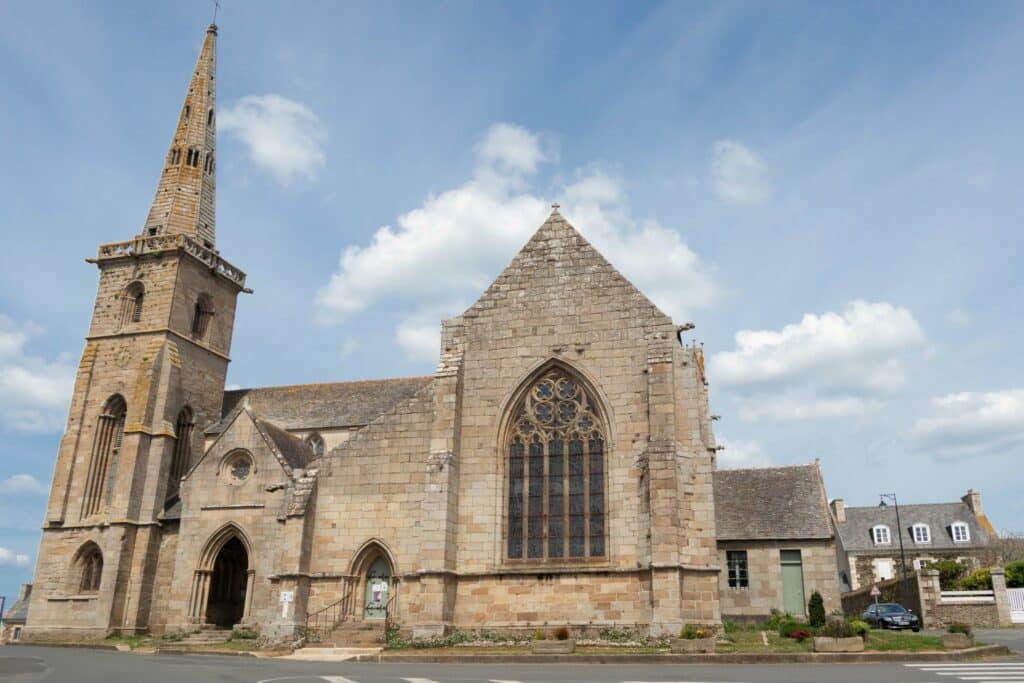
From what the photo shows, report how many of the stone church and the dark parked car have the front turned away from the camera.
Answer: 0

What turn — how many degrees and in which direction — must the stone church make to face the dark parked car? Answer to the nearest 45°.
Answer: approximately 90° to its left

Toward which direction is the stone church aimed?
toward the camera

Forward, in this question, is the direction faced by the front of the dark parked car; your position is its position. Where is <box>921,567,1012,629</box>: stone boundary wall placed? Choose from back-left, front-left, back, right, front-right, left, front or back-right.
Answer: left

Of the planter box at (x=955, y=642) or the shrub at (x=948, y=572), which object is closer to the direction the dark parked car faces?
the planter box
